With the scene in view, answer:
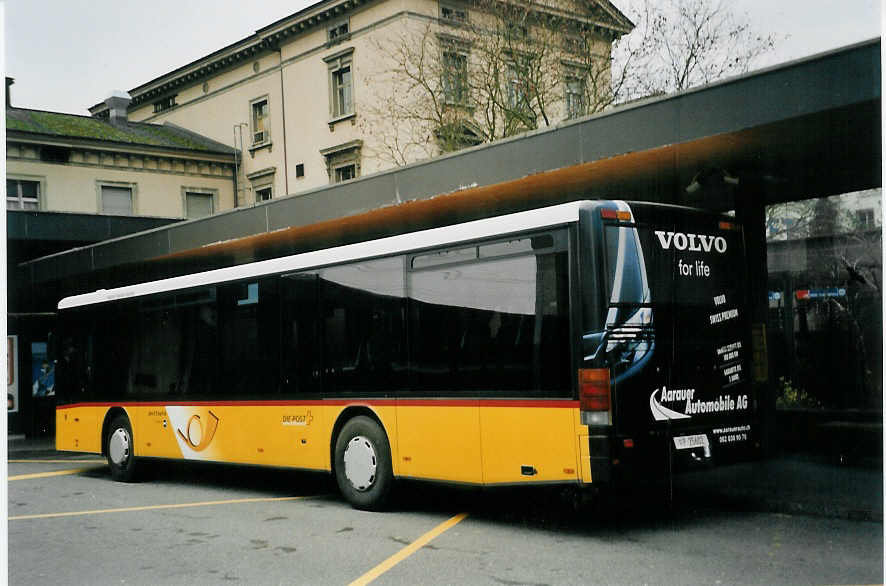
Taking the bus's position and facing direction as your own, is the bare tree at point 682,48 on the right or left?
on its right

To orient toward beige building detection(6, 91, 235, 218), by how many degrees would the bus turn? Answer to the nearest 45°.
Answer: approximately 45° to its right

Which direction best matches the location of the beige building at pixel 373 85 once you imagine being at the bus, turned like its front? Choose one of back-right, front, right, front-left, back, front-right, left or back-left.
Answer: front-right

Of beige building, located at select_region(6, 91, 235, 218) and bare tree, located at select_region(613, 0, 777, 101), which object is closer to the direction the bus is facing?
the beige building

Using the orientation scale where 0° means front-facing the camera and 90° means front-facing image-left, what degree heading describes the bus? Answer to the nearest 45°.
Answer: approximately 135°

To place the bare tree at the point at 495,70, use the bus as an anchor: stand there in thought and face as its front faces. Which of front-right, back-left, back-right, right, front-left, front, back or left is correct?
front-right
